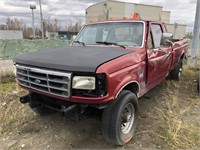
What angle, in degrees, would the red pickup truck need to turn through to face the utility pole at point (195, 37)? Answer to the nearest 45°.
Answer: approximately 180°

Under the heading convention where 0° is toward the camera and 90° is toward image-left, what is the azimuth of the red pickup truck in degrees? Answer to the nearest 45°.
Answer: approximately 45°

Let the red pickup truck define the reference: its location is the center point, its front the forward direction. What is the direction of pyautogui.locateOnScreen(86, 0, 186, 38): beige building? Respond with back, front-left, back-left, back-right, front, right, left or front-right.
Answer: back-right

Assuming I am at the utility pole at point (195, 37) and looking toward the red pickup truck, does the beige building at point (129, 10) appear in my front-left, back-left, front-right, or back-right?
back-right
